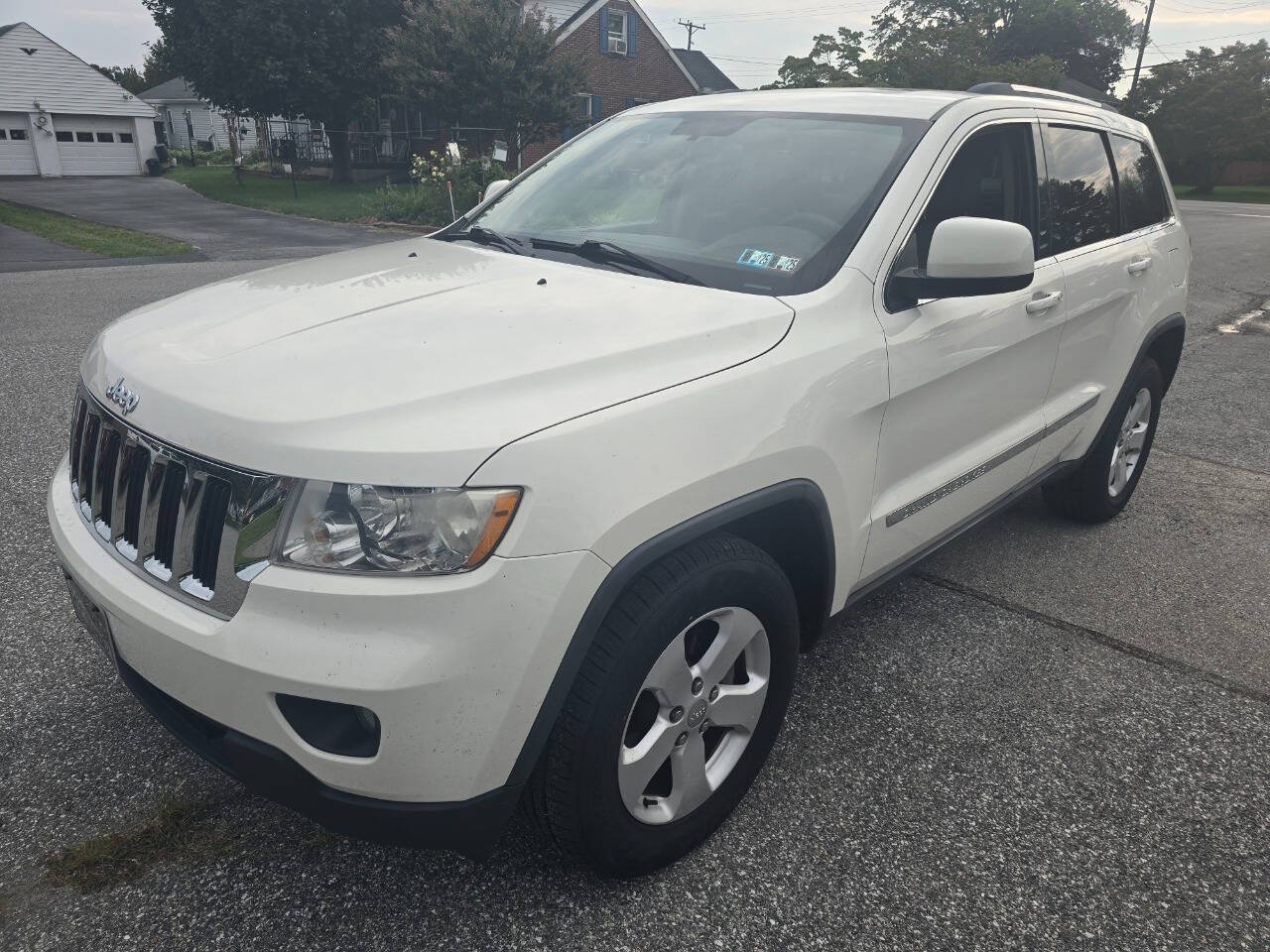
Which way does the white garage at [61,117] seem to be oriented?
toward the camera

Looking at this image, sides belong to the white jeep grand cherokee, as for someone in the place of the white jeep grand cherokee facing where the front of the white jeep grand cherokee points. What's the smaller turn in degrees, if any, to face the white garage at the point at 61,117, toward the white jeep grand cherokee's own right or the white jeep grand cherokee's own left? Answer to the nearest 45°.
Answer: approximately 90° to the white jeep grand cherokee's own right

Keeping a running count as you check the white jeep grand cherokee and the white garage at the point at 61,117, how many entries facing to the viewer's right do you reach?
0

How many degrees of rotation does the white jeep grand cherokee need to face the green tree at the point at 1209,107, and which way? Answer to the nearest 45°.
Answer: approximately 180°

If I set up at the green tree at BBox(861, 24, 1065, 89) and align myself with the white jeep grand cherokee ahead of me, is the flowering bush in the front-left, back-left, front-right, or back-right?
front-right

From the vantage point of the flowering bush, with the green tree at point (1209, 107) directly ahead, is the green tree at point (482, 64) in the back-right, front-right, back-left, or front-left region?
front-left

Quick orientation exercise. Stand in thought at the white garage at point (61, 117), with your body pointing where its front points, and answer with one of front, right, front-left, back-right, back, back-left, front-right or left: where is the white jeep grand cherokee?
front

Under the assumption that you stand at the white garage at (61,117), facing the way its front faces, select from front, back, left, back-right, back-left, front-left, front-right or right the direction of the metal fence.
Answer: front-left

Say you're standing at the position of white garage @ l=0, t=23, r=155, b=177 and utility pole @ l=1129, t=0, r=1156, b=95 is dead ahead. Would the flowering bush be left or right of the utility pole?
right

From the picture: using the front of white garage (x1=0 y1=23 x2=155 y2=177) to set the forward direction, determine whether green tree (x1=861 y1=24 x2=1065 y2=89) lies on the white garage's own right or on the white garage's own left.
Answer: on the white garage's own left

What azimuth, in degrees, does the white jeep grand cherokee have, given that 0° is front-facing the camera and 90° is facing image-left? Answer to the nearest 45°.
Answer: approximately 45°

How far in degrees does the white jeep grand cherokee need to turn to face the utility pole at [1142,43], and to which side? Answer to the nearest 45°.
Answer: approximately 180°

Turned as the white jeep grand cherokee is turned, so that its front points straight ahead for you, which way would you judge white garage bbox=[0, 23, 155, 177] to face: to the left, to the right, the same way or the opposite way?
to the left

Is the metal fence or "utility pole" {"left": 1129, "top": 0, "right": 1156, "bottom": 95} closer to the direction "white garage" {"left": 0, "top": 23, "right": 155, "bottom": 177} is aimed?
the metal fence

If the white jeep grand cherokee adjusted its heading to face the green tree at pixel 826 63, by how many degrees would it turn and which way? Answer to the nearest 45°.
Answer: approximately 135° to its right
